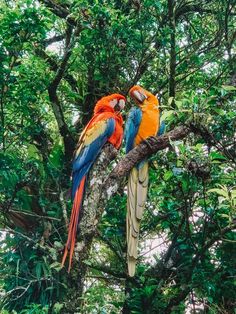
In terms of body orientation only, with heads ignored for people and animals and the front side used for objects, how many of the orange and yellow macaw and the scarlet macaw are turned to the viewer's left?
0

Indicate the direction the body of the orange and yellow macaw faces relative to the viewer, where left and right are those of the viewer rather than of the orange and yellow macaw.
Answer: facing the viewer and to the right of the viewer
